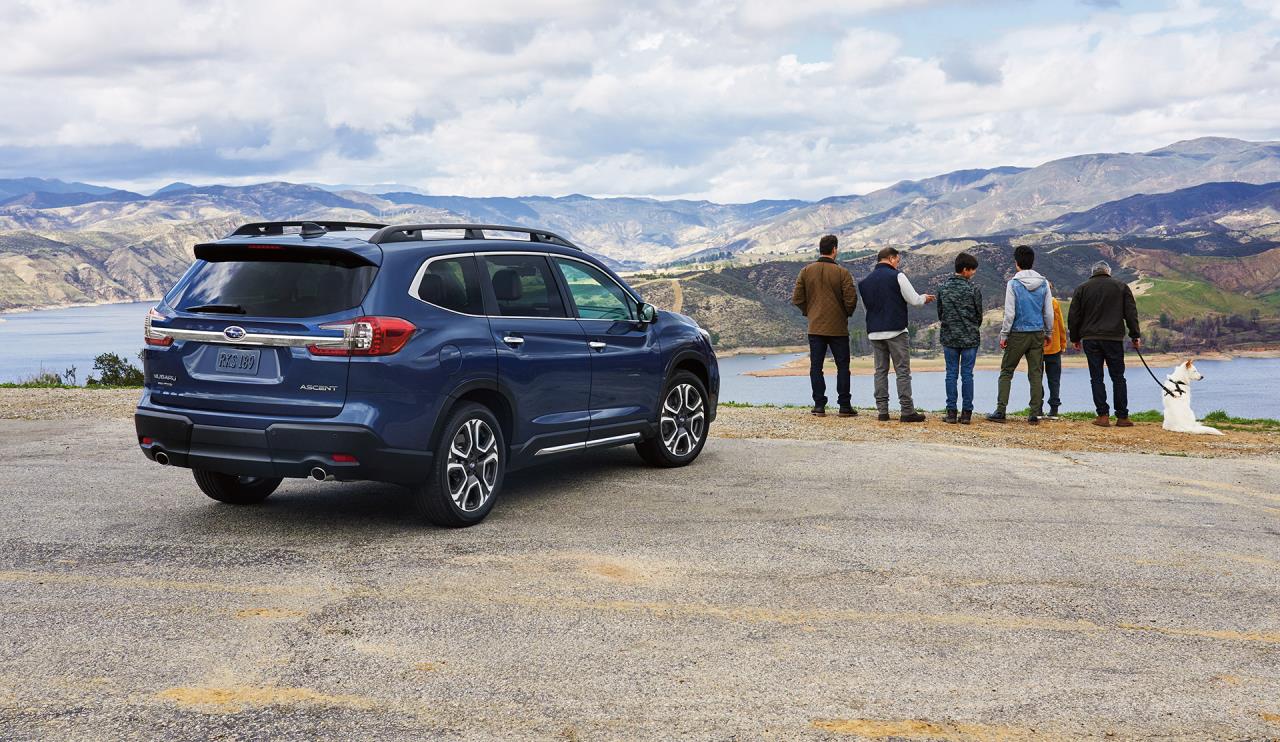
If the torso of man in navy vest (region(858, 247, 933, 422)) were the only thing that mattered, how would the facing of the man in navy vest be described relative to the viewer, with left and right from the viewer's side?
facing away from the viewer and to the right of the viewer

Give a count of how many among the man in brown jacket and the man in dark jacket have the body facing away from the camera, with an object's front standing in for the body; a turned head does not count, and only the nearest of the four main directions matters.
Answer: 2

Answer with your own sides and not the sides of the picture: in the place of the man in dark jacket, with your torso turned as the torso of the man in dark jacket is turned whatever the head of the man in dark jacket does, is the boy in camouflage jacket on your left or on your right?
on your left

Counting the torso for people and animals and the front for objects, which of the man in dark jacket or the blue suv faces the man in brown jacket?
the blue suv

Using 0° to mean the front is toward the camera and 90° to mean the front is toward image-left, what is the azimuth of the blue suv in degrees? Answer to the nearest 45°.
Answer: approximately 225°

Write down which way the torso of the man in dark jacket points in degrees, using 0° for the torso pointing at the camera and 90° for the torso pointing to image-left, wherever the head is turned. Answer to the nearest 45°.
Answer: approximately 180°

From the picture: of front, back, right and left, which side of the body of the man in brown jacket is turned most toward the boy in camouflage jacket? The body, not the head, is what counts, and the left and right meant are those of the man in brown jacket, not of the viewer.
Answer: right

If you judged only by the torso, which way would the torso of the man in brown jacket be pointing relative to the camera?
away from the camera

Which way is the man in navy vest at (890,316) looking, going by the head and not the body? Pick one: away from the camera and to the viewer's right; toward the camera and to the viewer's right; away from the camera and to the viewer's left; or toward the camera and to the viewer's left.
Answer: away from the camera and to the viewer's right
